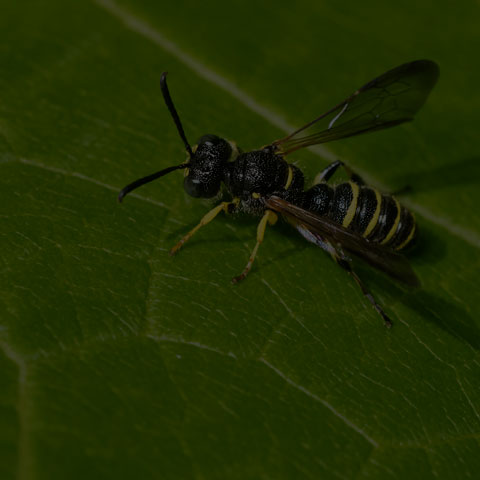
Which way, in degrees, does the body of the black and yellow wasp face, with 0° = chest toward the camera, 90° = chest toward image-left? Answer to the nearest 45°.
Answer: approximately 90°
